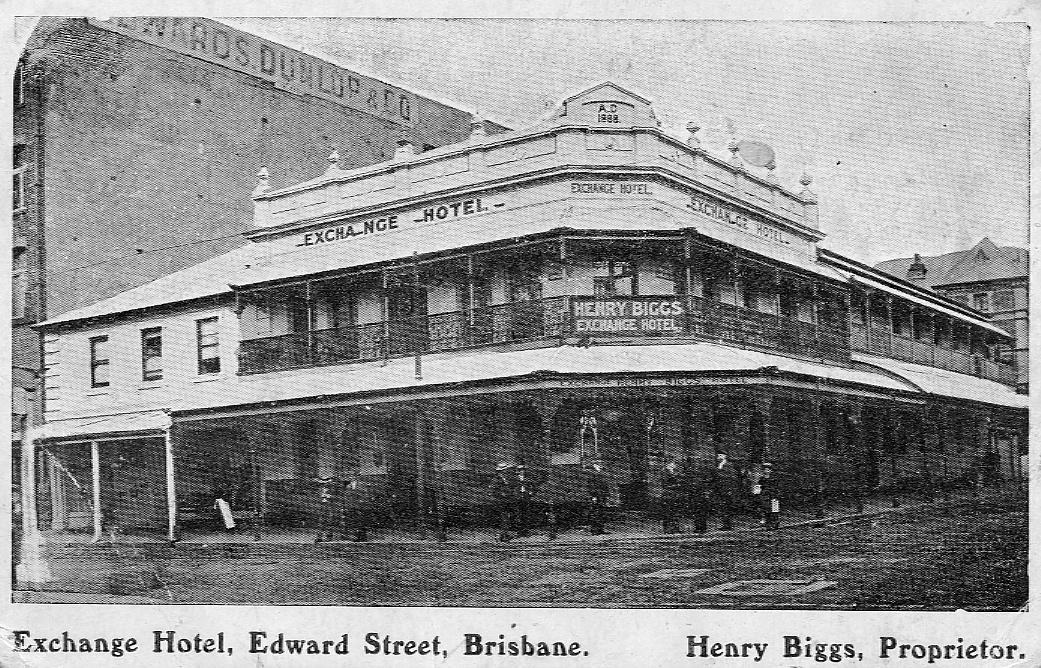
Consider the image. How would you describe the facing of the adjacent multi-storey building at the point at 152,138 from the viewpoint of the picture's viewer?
facing the viewer and to the left of the viewer

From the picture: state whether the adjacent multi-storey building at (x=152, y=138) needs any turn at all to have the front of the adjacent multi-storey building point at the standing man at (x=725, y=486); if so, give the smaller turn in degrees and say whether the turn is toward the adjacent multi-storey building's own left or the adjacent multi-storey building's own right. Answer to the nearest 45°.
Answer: approximately 135° to the adjacent multi-storey building's own left

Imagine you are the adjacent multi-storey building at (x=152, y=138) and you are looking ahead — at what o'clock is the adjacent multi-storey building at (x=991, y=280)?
the adjacent multi-storey building at (x=991, y=280) is roughly at 8 o'clock from the adjacent multi-storey building at (x=152, y=138).

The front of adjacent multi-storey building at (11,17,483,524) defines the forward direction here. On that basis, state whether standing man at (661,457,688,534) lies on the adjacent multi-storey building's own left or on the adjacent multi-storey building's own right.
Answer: on the adjacent multi-storey building's own left

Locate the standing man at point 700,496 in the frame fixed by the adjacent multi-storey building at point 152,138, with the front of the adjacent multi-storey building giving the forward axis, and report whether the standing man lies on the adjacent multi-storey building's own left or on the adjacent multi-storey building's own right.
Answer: on the adjacent multi-storey building's own left

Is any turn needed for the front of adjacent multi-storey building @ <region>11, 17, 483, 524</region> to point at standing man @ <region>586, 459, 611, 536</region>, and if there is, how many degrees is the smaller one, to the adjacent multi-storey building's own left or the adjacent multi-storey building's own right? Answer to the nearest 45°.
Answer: approximately 135° to the adjacent multi-storey building's own left
